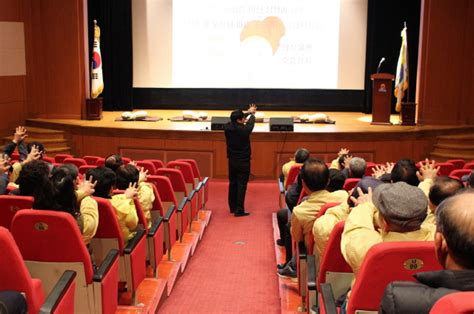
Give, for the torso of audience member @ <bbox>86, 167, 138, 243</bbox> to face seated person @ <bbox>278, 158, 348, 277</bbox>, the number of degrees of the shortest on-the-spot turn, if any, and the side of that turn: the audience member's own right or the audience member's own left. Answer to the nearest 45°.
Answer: approximately 45° to the audience member's own right

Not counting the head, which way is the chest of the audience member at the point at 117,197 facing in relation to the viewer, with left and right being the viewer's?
facing away from the viewer and to the right of the viewer

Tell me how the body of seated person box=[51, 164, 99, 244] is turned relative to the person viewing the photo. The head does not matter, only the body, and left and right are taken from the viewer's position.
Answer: facing away from the viewer and to the right of the viewer

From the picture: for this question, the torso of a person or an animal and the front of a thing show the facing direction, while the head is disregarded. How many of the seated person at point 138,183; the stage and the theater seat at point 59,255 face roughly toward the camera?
1

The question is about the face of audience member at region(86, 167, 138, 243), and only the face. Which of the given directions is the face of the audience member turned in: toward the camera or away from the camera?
away from the camera

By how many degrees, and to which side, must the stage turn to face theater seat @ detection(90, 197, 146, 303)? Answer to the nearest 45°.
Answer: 0° — it already faces it

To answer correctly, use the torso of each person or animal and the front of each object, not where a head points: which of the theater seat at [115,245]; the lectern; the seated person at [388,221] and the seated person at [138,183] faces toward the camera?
the lectern

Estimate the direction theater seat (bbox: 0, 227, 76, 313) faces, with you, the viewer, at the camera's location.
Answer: facing away from the viewer and to the right of the viewer

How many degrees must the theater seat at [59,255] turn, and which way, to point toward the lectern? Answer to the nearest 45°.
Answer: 0° — it already faces it

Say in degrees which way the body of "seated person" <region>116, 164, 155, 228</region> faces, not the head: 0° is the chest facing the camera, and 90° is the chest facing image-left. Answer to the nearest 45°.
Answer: approximately 225°

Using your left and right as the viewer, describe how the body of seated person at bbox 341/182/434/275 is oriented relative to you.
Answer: facing away from the viewer and to the left of the viewer

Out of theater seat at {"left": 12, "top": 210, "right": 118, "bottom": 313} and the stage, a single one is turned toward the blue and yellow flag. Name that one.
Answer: the theater seat

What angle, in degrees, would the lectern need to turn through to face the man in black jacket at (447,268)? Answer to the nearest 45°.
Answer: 0° — it already faces them

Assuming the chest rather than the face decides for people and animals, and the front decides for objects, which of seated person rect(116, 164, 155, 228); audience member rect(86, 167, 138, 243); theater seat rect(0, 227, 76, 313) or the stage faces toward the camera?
the stage

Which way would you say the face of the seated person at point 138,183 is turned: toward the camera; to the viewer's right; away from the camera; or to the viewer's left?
away from the camera

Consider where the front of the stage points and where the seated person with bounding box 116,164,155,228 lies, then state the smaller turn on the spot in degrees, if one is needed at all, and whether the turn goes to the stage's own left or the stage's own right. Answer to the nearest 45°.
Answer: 0° — it already faces them
